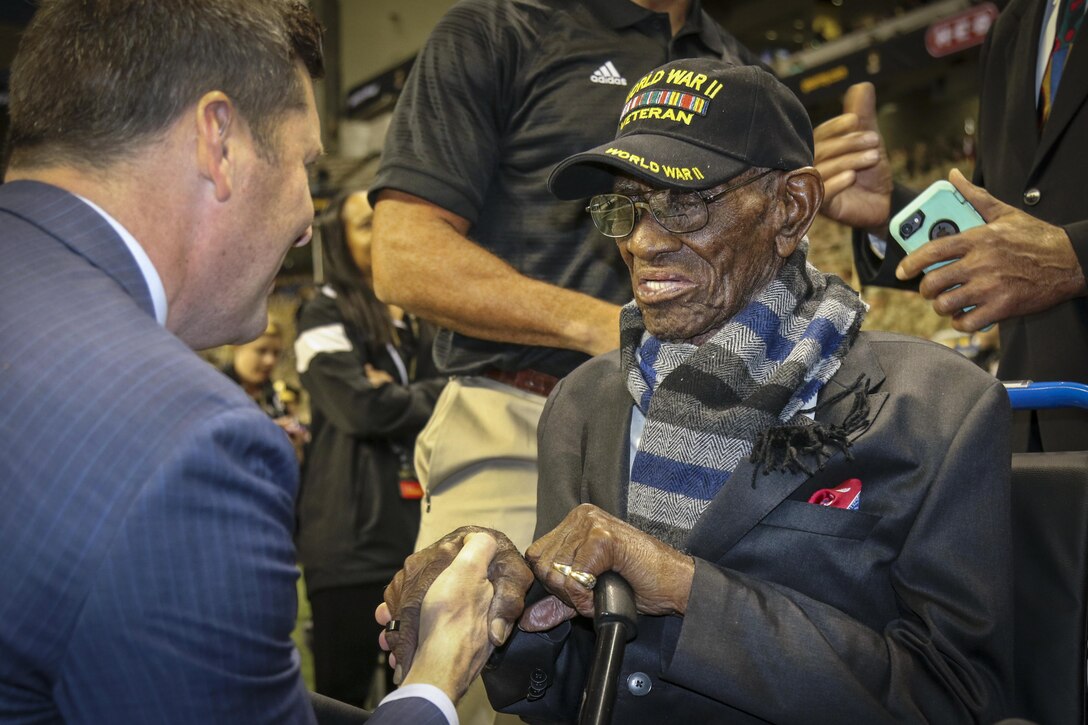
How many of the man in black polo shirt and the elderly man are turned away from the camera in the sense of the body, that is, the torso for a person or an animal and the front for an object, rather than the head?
0

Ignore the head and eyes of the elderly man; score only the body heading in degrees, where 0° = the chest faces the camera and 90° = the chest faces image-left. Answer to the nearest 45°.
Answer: approximately 45°

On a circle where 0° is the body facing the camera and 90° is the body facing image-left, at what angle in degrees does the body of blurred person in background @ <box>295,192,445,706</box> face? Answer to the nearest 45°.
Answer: approximately 315°

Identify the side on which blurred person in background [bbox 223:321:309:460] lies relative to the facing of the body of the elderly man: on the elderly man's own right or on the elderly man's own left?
on the elderly man's own right

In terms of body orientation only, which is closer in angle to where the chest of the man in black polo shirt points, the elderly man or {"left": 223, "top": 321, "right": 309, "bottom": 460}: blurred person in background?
the elderly man

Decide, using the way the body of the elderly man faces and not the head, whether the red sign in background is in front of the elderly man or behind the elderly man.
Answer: behind
